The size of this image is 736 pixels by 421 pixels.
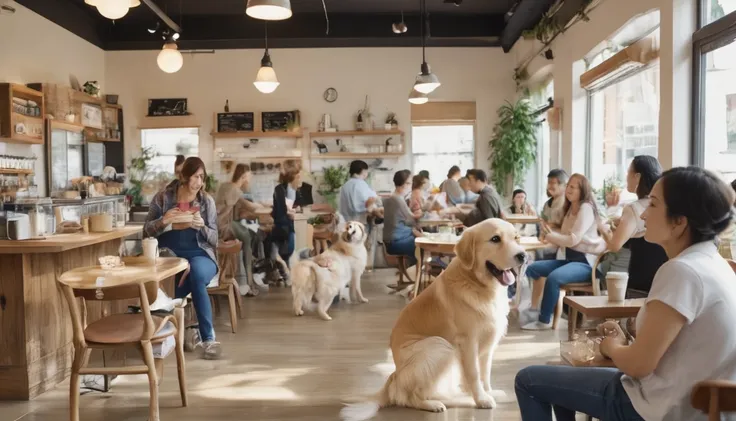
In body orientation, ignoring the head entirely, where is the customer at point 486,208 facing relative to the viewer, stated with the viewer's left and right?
facing to the left of the viewer

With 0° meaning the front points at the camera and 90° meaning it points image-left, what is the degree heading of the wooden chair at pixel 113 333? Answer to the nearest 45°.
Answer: approximately 225°

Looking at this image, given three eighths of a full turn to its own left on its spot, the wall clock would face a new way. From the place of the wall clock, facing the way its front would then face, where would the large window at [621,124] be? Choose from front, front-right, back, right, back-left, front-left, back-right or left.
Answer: right

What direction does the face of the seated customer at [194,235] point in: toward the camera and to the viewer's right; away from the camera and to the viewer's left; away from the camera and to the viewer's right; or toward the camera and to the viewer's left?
toward the camera and to the viewer's right

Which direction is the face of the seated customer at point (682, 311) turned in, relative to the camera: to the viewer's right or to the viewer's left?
to the viewer's left

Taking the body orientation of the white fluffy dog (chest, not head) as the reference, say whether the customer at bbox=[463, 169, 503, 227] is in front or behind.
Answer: in front

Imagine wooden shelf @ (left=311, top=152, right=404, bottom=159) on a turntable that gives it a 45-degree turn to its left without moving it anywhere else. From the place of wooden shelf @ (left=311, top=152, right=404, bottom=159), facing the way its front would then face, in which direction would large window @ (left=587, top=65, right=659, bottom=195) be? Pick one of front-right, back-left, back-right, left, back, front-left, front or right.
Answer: front

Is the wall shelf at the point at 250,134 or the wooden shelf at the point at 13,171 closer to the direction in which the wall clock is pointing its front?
the wooden shelf

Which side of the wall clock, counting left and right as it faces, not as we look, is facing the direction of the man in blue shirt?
front

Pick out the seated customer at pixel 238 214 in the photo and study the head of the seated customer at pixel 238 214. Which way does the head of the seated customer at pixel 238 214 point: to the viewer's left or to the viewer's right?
to the viewer's right

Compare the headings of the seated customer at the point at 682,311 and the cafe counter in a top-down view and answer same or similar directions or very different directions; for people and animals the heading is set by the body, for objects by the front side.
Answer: very different directions

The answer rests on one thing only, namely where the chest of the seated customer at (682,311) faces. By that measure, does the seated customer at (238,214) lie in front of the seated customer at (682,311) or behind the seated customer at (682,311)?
in front

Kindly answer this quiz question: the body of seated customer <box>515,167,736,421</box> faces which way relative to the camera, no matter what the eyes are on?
to the viewer's left

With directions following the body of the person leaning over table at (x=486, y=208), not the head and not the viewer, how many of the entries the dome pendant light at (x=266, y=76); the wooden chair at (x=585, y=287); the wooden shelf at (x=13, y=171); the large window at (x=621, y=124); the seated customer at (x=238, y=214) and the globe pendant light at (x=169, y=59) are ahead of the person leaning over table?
4

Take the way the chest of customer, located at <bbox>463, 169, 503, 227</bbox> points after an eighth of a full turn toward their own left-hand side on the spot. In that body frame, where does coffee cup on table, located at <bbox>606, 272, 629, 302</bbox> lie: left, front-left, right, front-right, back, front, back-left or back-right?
front-left

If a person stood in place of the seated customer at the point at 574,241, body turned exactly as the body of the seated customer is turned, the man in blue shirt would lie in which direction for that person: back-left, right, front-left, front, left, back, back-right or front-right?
front-right

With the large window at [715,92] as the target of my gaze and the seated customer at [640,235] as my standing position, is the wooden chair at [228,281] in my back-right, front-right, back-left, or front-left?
back-left
